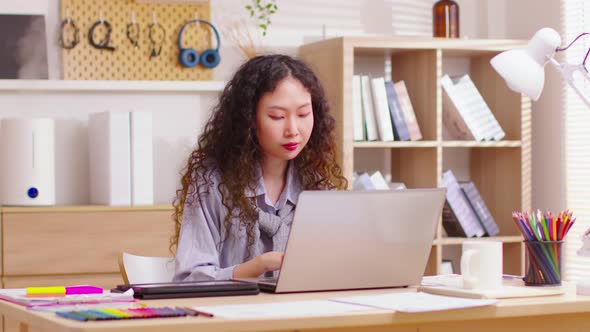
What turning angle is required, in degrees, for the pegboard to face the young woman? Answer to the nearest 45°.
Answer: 0° — it already faces them

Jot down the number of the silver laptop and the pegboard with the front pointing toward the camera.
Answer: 1

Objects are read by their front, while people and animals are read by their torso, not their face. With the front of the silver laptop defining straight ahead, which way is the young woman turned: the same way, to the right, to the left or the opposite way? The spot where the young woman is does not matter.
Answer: the opposite way

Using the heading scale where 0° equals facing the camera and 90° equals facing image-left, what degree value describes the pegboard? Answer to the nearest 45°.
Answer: approximately 0°

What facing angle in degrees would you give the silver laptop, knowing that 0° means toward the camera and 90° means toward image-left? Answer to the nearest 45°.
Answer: approximately 135°

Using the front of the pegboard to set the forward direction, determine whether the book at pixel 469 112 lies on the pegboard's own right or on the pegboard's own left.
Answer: on the pegboard's own left
